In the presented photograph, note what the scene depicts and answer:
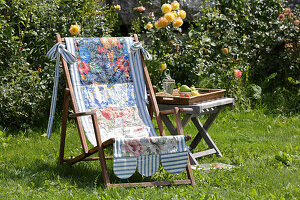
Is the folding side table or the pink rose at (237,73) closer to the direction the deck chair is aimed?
the folding side table

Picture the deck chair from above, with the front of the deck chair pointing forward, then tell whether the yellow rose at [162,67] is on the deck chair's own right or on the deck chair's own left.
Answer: on the deck chair's own left

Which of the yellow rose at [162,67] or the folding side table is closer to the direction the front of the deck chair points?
the folding side table

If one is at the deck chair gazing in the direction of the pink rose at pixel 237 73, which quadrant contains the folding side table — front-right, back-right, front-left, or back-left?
front-right

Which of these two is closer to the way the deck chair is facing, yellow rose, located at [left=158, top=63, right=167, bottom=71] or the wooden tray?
the wooden tray

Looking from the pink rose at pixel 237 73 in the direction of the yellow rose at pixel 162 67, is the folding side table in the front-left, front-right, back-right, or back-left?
front-left

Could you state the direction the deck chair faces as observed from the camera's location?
facing the viewer and to the right of the viewer

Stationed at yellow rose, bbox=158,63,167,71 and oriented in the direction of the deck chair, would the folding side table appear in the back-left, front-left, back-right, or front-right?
front-left

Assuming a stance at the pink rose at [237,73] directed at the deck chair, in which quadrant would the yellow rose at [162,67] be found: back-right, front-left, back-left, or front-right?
front-right

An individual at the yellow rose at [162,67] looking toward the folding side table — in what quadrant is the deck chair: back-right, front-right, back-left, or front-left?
front-right

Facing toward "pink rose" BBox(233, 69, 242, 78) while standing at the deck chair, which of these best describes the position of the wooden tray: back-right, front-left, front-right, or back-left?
front-right

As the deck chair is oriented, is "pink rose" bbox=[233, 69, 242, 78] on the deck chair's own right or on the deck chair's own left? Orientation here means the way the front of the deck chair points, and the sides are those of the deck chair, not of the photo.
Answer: on the deck chair's own left
